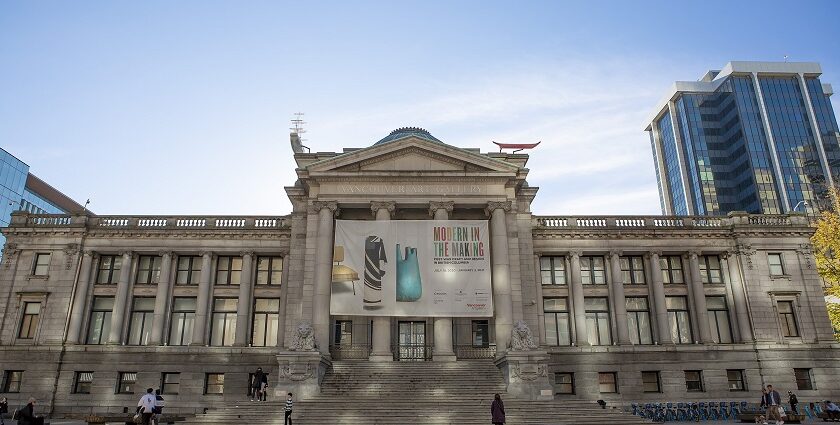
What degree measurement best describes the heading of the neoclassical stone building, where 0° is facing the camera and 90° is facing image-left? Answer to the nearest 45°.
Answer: approximately 0°

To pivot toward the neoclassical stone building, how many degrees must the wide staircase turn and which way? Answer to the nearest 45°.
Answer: approximately 180°

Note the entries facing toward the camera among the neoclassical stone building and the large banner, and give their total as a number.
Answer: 2

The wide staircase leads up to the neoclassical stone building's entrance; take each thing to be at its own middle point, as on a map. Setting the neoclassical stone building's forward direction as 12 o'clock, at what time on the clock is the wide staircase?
The wide staircase is roughly at 12 o'clock from the neoclassical stone building.
